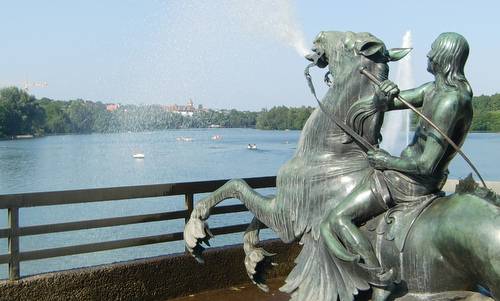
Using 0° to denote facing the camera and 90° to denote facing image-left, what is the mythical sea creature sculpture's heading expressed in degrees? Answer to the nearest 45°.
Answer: approximately 90°

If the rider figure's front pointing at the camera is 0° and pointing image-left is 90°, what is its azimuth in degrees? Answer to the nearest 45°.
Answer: approximately 90°
